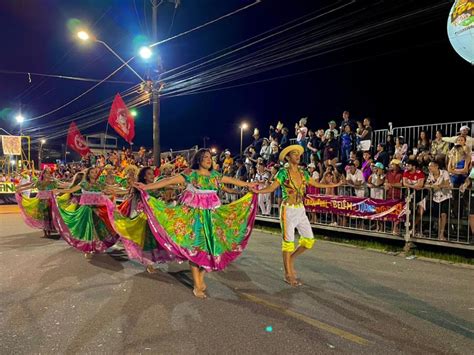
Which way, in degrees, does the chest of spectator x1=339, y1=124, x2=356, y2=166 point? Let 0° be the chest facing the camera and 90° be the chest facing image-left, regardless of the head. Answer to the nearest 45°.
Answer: approximately 45°

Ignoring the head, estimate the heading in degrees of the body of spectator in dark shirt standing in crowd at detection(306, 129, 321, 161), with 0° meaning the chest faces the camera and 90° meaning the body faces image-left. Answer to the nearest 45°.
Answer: approximately 45°

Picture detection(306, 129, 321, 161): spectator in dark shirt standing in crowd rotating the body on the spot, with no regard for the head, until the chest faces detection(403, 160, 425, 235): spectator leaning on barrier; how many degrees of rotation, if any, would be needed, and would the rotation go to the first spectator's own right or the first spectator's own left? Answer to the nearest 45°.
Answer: approximately 90° to the first spectator's own left

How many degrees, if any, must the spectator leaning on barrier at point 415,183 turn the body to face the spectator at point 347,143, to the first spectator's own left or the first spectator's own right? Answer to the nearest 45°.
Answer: approximately 90° to the first spectator's own right

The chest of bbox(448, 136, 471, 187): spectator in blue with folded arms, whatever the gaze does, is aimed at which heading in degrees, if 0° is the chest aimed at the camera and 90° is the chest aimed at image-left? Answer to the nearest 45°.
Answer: approximately 45°

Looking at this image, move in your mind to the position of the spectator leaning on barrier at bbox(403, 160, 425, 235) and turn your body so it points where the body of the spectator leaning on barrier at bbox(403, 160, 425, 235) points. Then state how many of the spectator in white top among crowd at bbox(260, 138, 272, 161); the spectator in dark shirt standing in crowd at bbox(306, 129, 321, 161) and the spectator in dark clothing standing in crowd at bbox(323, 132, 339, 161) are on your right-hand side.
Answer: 3

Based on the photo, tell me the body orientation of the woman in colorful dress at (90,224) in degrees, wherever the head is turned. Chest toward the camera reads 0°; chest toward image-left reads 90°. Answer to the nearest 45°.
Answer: approximately 0°

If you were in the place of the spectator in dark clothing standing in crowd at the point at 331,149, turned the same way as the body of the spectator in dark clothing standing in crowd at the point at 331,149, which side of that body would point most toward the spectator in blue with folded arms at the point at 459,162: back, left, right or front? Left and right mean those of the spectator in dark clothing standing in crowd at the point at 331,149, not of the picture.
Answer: left
